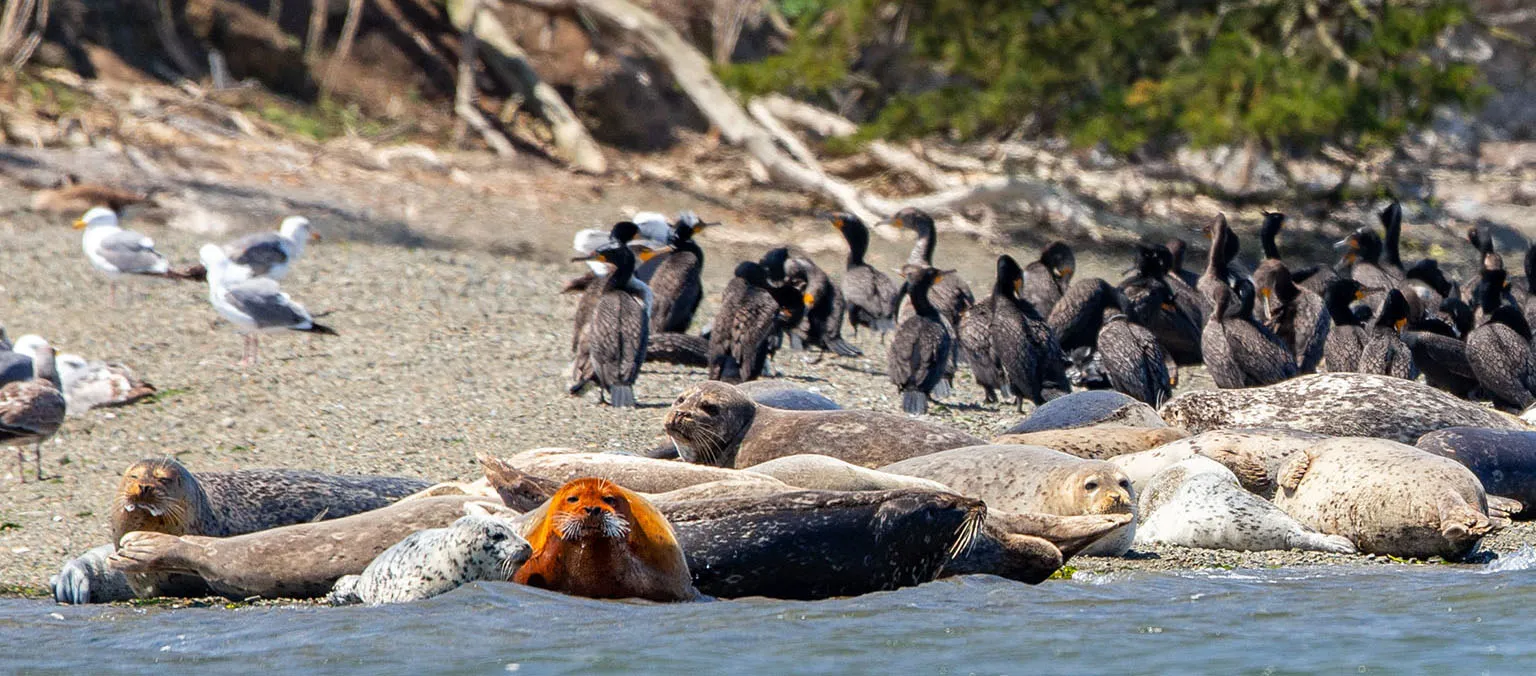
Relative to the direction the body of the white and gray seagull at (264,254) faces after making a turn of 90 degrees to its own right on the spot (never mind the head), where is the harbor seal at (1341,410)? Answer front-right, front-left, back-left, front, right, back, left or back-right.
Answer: front-left

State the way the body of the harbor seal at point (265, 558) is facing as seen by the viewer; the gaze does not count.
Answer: to the viewer's right

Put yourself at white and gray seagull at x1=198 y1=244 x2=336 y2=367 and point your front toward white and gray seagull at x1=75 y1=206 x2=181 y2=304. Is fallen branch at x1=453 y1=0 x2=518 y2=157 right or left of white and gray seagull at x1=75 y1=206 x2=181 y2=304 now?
right

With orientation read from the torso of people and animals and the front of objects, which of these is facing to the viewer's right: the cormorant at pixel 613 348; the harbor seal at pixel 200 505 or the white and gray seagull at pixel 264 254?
the white and gray seagull

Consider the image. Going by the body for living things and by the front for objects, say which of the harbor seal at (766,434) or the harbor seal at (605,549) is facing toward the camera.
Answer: the harbor seal at (605,549)

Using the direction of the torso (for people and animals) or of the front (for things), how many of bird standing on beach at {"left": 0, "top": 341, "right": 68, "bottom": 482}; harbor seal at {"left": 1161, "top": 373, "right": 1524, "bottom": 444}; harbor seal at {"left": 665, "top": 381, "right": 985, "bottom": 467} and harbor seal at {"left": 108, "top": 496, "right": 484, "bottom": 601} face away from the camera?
0

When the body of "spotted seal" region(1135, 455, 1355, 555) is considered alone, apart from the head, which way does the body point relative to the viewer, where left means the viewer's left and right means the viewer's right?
facing to the left of the viewer

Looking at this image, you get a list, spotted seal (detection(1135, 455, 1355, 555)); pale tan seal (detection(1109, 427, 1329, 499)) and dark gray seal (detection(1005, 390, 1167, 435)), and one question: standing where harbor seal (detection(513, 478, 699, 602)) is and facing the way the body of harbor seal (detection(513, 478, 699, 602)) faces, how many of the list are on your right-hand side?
0

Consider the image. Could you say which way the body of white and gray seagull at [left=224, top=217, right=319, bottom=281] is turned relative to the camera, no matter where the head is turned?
to the viewer's right

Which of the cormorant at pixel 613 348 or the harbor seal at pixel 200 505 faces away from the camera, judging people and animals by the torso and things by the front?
the cormorant

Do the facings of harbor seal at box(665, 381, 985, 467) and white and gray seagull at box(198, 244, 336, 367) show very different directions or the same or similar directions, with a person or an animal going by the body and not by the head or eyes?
same or similar directions

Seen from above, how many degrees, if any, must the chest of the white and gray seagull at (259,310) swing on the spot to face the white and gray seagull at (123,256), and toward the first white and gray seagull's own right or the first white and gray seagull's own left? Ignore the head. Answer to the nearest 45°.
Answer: approximately 45° to the first white and gray seagull's own right

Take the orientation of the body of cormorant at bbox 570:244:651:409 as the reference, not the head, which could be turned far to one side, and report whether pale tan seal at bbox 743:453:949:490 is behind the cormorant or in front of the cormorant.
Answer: behind

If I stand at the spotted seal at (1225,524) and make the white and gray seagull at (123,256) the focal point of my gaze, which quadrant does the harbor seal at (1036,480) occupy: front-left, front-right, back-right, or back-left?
front-left
